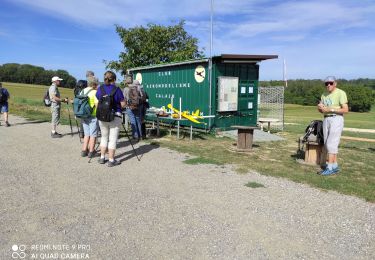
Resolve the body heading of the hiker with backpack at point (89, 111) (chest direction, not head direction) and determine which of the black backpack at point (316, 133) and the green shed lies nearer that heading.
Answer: the green shed

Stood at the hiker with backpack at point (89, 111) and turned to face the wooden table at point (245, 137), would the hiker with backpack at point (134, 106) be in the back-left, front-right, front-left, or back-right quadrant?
front-left

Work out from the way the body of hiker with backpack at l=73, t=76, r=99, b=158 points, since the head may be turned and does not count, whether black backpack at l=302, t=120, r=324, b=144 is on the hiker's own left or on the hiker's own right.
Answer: on the hiker's own right

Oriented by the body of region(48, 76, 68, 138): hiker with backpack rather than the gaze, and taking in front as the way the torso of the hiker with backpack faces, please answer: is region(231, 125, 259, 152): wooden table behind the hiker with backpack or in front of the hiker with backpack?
in front

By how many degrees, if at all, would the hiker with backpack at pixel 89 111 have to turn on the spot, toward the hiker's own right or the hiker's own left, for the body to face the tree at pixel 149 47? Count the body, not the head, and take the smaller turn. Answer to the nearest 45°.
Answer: approximately 45° to the hiker's own left

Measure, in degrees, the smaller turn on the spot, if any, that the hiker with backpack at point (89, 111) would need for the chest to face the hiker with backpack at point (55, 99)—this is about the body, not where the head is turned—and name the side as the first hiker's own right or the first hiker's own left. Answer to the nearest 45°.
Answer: approximately 45° to the first hiker's own left

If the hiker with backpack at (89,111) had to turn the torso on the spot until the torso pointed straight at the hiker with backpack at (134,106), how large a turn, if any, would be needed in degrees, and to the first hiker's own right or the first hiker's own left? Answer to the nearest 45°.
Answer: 0° — they already face them

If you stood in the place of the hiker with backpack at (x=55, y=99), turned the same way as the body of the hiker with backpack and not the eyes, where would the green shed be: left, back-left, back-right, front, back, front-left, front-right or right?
front

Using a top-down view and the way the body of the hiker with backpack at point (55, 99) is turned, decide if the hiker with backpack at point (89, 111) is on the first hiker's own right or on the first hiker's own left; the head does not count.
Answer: on the first hiker's own right

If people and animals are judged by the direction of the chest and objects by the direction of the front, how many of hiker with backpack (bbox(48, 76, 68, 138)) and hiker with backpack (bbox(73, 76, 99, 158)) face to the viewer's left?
0

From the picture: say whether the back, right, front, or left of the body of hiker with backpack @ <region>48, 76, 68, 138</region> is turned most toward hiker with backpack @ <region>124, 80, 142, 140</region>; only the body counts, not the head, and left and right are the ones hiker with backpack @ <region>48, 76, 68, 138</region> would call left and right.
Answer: front

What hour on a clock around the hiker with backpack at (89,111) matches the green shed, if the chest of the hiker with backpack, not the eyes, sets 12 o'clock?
The green shed is roughly at 12 o'clock from the hiker with backpack.

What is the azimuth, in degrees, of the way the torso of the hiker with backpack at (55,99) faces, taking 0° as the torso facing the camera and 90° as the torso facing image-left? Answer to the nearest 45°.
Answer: approximately 270°

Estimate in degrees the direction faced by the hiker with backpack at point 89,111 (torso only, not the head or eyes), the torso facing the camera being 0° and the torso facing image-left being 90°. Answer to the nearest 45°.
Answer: approximately 225°

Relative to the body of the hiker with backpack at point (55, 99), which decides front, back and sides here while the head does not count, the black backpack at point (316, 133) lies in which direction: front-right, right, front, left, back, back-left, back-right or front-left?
front-right
